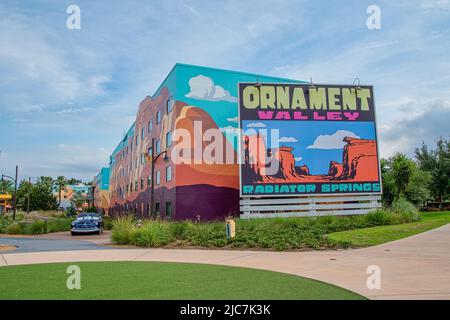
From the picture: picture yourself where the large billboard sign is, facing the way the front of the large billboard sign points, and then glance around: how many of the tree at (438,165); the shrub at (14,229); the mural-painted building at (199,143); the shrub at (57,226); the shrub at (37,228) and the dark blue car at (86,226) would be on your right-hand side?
5

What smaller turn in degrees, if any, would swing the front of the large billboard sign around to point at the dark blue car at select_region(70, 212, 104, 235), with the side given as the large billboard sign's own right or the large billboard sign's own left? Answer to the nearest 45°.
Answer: approximately 90° to the large billboard sign's own right

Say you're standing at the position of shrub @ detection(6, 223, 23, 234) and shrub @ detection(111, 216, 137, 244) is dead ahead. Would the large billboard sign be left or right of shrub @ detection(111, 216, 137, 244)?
left

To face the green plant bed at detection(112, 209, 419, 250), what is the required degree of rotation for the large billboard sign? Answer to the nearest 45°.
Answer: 0° — it already faces it

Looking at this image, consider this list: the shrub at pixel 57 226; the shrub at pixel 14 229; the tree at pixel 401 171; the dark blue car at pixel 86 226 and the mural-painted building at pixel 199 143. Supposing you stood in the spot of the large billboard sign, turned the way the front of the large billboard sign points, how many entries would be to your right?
4

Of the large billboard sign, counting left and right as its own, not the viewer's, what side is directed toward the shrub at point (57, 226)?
right

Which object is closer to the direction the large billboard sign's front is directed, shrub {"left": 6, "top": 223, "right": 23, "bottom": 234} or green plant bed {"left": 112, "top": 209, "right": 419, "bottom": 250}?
the green plant bed

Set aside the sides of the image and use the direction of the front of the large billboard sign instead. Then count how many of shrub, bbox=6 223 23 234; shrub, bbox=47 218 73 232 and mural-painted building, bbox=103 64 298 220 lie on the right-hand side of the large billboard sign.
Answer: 3

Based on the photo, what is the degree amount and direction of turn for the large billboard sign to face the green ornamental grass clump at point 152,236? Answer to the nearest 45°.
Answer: approximately 45° to its right

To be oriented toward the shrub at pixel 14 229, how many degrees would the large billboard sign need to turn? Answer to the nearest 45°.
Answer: approximately 90° to its right

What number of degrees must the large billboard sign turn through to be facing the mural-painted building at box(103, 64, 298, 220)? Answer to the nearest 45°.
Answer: approximately 90° to its right

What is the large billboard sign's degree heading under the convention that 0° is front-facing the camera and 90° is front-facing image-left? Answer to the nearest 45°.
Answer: approximately 0°

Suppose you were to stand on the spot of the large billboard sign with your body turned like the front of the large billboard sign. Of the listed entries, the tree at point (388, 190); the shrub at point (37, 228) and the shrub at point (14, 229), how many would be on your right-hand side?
2

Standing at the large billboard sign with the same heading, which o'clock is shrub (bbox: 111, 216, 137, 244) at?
The shrub is roughly at 1 o'clock from the large billboard sign.

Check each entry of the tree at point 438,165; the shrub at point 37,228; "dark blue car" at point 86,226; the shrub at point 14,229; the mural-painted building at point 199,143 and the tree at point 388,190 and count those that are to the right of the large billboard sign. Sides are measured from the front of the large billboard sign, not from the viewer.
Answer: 4
